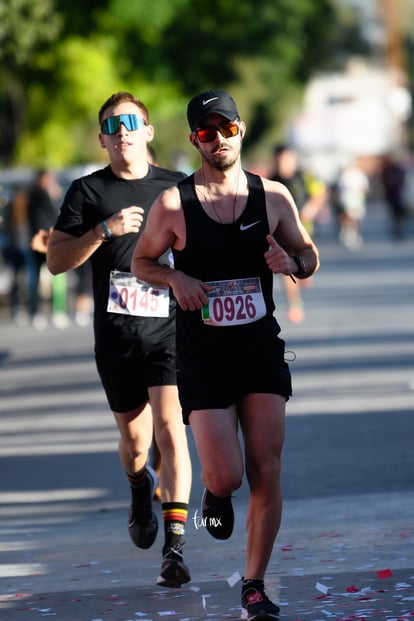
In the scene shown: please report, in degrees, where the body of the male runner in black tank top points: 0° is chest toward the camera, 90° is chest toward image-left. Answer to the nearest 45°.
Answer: approximately 0°

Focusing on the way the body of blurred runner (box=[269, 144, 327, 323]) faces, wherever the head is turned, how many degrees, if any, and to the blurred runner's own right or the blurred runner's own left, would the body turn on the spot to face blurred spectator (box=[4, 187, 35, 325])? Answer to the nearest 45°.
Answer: approximately 135° to the blurred runner's own right

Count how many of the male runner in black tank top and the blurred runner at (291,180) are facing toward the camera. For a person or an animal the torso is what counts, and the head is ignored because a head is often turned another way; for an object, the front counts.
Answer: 2

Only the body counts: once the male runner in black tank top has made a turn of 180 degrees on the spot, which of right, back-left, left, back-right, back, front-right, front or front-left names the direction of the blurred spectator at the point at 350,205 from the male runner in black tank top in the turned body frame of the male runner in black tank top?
front

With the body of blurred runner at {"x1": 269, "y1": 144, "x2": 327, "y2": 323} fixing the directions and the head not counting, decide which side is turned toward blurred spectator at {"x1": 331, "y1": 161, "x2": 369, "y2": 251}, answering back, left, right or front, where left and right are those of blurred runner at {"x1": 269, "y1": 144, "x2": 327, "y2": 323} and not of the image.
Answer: back

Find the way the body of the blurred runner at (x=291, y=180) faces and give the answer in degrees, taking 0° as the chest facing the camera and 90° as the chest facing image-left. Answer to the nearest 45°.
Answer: approximately 0°

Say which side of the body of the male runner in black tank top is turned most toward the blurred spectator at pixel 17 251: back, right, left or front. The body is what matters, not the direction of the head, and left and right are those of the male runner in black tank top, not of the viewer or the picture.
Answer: back

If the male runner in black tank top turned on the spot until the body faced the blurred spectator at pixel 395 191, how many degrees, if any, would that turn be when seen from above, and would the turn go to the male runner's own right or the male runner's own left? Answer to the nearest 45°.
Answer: approximately 180°

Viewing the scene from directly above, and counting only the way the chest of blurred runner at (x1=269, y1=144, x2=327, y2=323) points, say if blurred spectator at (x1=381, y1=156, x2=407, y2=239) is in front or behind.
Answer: behind
